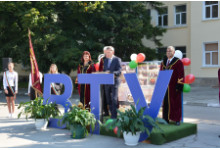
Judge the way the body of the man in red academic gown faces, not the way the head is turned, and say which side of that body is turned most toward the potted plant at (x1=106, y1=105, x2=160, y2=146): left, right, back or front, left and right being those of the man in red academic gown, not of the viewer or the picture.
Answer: front

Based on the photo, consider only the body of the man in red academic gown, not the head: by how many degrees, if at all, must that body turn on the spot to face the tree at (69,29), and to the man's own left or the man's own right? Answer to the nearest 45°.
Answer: approximately 90° to the man's own right

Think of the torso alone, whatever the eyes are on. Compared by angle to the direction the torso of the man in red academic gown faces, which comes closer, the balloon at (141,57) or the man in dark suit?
the man in dark suit

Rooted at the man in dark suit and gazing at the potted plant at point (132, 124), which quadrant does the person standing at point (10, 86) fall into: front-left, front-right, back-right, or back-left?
back-right

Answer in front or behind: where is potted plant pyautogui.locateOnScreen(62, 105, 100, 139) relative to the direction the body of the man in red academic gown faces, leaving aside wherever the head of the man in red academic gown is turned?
in front

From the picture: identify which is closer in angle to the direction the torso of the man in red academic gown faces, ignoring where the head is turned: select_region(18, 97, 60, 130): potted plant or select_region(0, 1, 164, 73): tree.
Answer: the potted plant

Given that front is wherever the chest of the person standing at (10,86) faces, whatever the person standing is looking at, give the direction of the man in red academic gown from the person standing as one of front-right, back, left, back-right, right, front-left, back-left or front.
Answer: front-left

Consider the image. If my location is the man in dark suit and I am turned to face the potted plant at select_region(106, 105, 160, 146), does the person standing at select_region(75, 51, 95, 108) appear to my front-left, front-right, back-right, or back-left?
back-right

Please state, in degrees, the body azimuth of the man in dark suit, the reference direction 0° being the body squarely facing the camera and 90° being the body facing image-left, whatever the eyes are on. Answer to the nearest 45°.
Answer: approximately 45°

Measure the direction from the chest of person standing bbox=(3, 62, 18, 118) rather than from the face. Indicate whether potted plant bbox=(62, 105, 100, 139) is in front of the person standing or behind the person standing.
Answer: in front

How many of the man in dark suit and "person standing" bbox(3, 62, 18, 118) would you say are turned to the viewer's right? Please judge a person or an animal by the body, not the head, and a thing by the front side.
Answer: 0

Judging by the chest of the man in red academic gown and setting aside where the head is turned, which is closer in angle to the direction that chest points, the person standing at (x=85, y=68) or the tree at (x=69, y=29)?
the person standing

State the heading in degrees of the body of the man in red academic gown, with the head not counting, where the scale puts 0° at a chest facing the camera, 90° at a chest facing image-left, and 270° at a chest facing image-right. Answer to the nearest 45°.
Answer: approximately 45°
